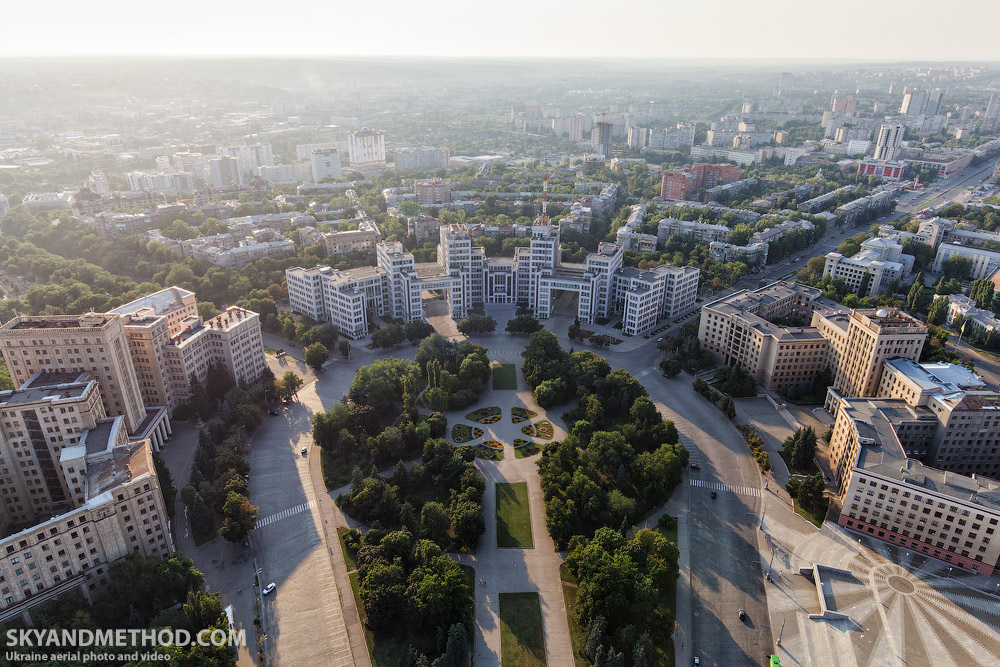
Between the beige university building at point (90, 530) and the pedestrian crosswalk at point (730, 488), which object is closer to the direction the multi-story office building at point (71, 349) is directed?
the pedestrian crosswalk

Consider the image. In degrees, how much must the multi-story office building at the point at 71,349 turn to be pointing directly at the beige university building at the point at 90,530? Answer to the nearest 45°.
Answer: approximately 90° to its right

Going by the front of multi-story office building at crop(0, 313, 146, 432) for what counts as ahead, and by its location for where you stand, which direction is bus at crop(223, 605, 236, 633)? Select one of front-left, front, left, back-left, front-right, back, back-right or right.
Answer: right

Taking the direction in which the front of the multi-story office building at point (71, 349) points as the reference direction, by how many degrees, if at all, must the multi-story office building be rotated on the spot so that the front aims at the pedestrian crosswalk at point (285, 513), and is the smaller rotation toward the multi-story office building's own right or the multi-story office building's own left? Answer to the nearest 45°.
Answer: approximately 45° to the multi-story office building's own right

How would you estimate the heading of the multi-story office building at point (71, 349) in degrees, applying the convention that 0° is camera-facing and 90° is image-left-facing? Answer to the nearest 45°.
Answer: approximately 270°

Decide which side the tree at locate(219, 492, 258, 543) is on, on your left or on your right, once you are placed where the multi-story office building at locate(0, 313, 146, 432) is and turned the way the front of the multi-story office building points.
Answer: on your right

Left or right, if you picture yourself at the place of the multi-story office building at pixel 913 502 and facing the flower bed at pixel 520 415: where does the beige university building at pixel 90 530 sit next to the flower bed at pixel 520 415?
left

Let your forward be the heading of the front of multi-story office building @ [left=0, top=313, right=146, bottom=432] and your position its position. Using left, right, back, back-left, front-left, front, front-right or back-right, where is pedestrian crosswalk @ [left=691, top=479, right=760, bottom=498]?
front-right

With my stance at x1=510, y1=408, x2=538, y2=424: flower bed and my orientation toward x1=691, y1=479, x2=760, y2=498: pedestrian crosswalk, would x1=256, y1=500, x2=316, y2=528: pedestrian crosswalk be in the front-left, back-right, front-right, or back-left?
back-right

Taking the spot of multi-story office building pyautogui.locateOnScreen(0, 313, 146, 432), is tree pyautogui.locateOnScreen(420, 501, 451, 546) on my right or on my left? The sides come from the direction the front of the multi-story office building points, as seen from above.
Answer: on my right

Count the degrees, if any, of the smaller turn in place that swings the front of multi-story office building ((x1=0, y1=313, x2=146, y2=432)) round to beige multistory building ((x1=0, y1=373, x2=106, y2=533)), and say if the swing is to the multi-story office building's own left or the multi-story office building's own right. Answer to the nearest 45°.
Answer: approximately 135° to the multi-story office building's own right

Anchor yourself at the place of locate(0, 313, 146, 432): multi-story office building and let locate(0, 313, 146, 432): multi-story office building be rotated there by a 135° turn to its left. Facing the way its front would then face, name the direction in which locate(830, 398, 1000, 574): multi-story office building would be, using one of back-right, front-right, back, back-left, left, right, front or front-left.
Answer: back
